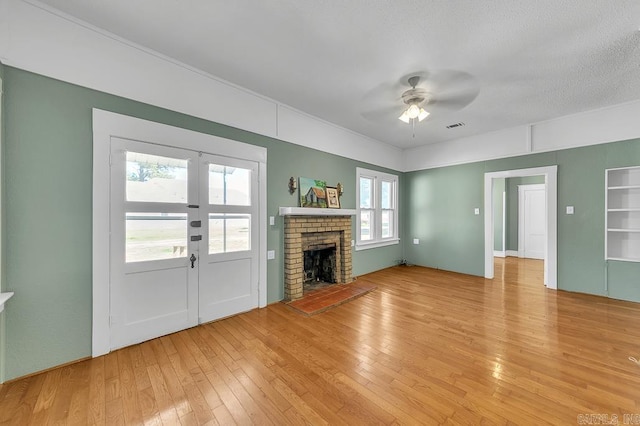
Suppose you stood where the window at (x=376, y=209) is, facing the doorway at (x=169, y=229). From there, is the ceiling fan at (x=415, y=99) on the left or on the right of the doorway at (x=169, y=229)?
left

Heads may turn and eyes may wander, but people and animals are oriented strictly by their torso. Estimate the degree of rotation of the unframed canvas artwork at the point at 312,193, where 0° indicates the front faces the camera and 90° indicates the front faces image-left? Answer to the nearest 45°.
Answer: approximately 315°

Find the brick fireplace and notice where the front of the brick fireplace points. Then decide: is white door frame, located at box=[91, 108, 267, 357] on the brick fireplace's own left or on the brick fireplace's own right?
on the brick fireplace's own right

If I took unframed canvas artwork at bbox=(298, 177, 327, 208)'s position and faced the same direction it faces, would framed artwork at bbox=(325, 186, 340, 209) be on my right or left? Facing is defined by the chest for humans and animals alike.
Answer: on my left

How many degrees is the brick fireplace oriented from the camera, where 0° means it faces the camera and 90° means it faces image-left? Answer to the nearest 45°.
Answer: approximately 315°

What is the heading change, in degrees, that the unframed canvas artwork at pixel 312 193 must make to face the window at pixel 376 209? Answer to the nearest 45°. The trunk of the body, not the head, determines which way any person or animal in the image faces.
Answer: approximately 90° to its left

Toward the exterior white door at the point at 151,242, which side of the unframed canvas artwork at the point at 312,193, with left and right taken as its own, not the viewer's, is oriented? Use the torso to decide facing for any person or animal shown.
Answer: right

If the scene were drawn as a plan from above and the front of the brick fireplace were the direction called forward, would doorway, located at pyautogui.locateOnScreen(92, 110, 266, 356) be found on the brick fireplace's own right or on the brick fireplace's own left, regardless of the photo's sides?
on the brick fireplace's own right

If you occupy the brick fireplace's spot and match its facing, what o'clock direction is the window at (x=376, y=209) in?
The window is roughly at 9 o'clock from the brick fireplace.

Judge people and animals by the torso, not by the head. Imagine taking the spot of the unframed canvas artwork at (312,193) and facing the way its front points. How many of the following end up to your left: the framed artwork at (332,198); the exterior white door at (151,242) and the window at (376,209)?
2
